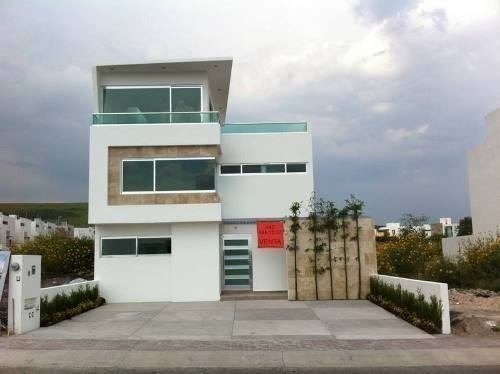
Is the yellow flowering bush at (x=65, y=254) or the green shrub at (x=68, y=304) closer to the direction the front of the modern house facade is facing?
the green shrub

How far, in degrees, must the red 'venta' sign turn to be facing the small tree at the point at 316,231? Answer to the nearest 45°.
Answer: approximately 45° to its left

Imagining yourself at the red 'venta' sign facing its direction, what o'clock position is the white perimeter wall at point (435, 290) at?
The white perimeter wall is roughly at 11 o'clock from the red 'venta' sign.

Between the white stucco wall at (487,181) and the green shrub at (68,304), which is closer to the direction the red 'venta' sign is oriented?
the green shrub

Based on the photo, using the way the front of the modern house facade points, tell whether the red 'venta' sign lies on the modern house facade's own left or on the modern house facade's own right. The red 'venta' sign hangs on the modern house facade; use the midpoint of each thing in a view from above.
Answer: on the modern house facade's own left

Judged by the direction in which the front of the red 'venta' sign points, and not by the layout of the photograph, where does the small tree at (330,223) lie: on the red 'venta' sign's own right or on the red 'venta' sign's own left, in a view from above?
on the red 'venta' sign's own left

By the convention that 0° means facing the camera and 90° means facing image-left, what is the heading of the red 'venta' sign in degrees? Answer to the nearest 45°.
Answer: approximately 0°

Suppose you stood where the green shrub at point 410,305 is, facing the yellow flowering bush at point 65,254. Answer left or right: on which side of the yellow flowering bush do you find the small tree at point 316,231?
right

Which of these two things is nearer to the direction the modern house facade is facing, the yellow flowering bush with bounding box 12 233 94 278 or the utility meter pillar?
the utility meter pillar

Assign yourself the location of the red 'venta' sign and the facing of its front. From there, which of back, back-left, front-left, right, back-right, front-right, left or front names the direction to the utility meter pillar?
front-right

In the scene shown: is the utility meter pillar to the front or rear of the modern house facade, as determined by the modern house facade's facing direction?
to the front

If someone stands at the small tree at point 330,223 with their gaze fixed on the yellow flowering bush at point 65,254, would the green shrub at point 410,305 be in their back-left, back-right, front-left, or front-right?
back-left

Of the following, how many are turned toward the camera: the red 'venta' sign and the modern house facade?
2

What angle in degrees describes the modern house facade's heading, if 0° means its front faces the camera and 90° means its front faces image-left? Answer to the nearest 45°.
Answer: approximately 0°
